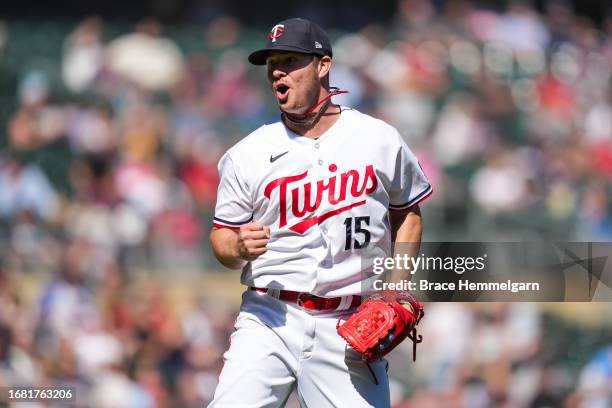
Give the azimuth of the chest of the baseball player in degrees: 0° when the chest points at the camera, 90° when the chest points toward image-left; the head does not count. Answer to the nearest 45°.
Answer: approximately 0°
